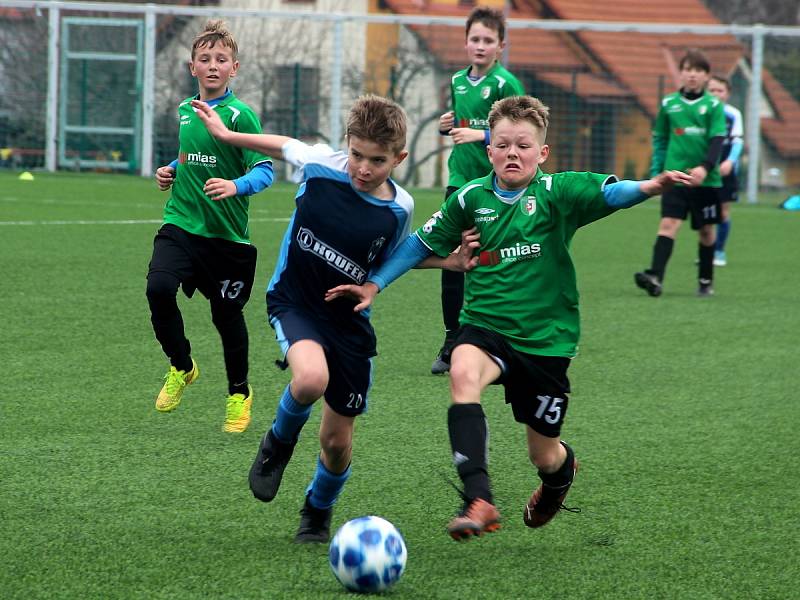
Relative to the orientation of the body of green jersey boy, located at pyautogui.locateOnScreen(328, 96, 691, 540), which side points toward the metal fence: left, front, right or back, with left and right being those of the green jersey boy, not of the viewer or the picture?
back

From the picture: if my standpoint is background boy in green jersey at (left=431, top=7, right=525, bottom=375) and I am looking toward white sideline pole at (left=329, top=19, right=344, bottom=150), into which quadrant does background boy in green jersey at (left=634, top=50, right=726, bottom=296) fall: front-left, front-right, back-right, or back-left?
front-right

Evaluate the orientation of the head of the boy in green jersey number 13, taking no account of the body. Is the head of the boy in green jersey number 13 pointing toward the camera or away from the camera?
toward the camera

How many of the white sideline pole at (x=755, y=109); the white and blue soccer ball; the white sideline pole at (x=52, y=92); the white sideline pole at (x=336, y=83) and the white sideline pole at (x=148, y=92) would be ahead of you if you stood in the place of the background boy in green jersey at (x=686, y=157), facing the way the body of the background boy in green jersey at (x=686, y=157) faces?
1

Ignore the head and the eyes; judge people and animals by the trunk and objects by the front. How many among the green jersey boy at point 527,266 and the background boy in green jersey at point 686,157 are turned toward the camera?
2

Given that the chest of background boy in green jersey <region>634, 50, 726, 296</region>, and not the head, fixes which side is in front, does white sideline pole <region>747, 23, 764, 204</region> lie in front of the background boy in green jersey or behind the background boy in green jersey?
behind

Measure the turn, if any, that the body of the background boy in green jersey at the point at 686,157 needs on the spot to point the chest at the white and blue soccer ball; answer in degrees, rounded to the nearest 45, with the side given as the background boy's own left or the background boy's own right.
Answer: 0° — they already face it

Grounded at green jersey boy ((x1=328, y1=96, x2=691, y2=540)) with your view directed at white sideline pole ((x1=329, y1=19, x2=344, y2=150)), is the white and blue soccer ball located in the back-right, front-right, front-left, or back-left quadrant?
back-left

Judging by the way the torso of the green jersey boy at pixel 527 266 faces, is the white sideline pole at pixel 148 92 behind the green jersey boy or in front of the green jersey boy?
behind

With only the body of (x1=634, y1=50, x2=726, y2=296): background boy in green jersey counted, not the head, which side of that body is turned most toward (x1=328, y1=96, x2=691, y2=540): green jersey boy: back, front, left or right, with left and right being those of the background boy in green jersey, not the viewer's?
front

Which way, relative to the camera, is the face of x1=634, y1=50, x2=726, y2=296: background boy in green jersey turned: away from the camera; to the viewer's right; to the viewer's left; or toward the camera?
toward the camera

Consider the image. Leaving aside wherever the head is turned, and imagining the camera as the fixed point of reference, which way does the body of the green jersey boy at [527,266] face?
toward the camera

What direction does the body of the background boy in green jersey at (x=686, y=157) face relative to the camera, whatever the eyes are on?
toward the camera
